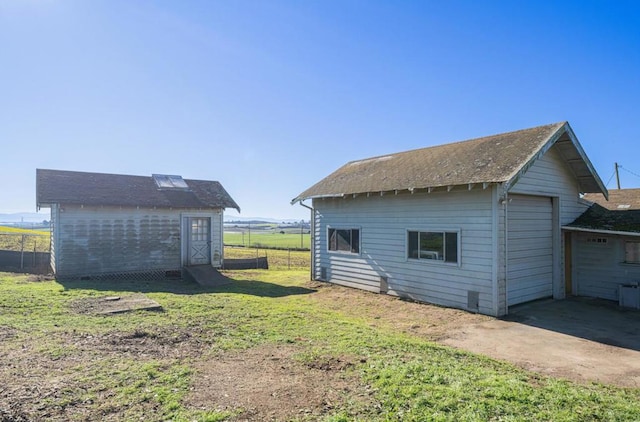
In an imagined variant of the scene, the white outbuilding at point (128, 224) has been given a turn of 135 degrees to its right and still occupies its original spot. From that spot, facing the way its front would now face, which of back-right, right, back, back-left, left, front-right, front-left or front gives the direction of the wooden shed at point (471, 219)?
back

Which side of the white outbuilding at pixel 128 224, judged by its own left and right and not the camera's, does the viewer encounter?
front

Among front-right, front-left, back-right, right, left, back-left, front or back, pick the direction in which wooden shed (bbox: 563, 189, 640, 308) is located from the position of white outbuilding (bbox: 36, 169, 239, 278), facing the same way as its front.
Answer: front-left
